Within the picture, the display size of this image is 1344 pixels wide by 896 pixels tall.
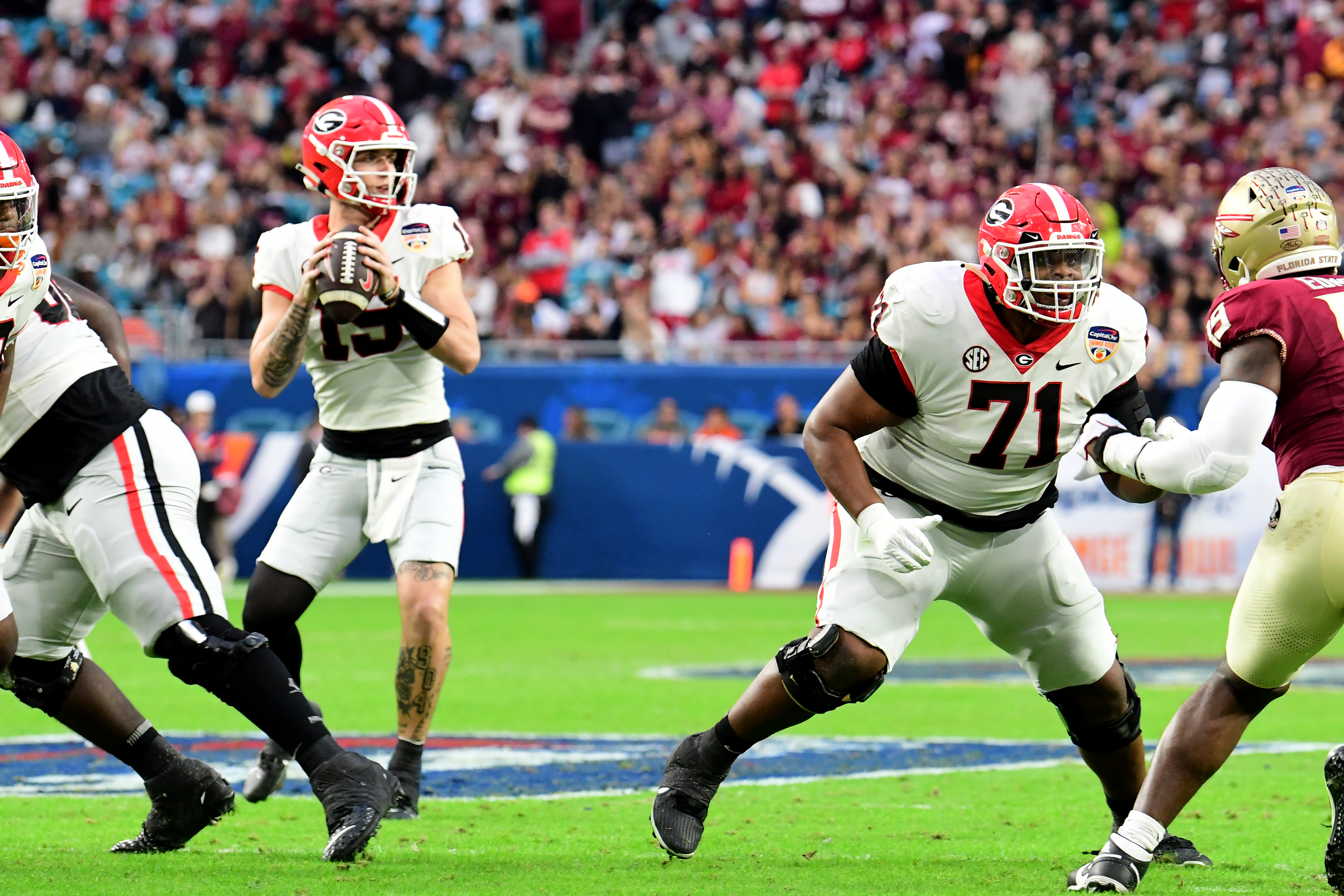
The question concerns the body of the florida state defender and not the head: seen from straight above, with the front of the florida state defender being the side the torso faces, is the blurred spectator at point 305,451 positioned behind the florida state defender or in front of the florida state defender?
in front

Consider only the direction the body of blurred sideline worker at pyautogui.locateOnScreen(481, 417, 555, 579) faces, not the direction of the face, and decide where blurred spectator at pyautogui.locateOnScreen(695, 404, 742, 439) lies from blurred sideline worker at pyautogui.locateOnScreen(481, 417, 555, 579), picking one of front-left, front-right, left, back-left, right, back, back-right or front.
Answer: back

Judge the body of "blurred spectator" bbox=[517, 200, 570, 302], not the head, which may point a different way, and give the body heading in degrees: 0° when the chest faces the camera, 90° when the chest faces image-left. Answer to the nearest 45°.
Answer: approximately 0°

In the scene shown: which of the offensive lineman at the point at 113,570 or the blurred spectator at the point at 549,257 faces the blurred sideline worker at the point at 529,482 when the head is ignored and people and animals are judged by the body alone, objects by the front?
the blurred spectator at the point at 549,257

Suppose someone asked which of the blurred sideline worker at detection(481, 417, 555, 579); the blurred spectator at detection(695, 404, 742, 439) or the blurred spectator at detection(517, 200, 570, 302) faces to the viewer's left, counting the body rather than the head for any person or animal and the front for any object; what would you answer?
the blurred sideline worker at detection(481, 417, 555, 579)

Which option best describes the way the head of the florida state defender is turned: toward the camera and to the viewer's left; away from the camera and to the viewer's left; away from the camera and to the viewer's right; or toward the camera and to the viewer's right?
away from the camera and to the viewer's left

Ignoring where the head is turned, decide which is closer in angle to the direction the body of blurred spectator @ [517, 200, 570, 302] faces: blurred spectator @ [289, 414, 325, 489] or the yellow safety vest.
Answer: the yellow safety vest

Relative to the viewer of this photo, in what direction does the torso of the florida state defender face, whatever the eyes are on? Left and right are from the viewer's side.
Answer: facing away from the viewer and to the left of the viewer

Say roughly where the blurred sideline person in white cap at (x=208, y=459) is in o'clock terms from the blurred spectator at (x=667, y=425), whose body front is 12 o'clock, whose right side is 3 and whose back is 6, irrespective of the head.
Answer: the blurred sideline person in white cap at (x=208, y=459) is roughly at 3 o'clock from the blurred spectator at (x=667, y=425).
